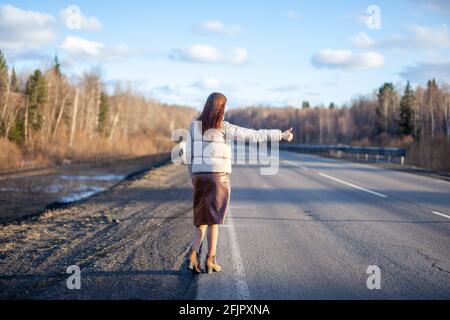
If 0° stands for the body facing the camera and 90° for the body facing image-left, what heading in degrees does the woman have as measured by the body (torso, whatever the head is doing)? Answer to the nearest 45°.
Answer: approximately 180°

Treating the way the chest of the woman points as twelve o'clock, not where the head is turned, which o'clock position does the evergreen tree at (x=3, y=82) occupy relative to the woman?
The evergreen tree is roughly at 11 o'clock from the woman.
